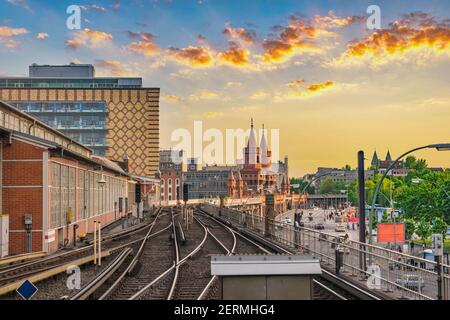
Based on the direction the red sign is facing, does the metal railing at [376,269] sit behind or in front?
in front

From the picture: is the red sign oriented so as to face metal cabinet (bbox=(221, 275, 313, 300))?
yes

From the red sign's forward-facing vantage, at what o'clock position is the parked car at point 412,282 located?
The parked car is roughly at 12 o'clock from the red sign.

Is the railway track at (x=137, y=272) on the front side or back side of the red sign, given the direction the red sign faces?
on the front side

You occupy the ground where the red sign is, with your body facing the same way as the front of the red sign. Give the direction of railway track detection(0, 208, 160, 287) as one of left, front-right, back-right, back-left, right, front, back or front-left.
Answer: front-right

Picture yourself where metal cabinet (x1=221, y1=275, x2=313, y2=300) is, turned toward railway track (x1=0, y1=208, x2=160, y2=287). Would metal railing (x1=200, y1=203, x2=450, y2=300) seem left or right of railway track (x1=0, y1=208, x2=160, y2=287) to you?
right

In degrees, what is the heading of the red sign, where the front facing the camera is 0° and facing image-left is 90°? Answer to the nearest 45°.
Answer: approximately 0°

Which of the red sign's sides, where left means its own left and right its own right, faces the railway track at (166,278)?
front

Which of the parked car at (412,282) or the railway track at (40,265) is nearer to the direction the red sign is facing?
the parked car
